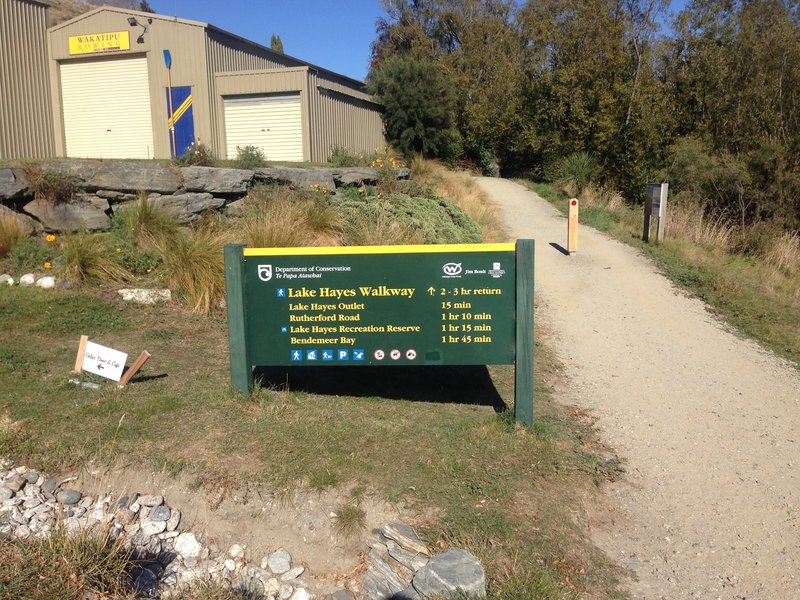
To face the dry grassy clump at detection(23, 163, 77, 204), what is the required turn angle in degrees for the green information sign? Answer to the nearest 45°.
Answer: approximately 135° to its right

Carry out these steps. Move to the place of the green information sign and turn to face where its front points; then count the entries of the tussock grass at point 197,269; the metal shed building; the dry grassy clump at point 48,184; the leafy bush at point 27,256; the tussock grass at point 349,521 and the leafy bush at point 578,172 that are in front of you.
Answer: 1

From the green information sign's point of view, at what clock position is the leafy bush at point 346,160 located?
The leafy bush is roughly at 6 o'clock from the green information sign.

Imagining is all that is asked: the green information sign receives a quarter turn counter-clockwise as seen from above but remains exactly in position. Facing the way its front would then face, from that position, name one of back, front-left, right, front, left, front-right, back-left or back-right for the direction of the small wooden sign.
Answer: back

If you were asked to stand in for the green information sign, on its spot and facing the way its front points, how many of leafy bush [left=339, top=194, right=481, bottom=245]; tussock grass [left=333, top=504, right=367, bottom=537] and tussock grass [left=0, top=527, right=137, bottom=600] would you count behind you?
1

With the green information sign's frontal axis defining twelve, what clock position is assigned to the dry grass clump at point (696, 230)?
The dry grass clump is roughly at 7 o'clock from the green information sign.

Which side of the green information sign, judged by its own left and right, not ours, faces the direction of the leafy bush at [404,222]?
back

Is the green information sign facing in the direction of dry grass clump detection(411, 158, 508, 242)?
no

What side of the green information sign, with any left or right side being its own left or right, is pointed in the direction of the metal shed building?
back

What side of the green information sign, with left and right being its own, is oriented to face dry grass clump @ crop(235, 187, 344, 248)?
back

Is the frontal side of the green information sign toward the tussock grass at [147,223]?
no

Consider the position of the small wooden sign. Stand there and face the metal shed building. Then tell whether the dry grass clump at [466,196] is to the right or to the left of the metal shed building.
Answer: right

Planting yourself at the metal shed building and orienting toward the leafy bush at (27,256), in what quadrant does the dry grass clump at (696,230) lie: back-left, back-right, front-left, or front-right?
front-left

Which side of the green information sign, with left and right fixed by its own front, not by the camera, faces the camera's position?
front

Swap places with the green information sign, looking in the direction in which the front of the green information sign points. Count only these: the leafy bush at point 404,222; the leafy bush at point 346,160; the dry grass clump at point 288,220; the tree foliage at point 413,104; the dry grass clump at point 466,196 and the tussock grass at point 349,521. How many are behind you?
5

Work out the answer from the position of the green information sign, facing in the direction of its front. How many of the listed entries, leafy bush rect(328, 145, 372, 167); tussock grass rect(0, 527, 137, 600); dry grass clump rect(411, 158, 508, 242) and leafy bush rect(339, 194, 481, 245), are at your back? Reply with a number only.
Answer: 3

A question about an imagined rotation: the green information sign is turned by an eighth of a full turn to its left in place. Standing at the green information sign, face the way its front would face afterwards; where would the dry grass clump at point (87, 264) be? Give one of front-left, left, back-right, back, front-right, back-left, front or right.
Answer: back

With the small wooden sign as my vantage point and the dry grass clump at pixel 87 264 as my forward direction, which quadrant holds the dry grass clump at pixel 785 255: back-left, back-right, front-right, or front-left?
front-right

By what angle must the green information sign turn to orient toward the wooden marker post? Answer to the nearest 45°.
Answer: approximately 135° to its left

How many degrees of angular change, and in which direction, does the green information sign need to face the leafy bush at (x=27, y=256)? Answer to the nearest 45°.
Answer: approximately 135° to its right

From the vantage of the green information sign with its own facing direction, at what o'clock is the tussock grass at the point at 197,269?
The tussock grass is roughly at 5 o'clock from the green information sign.
